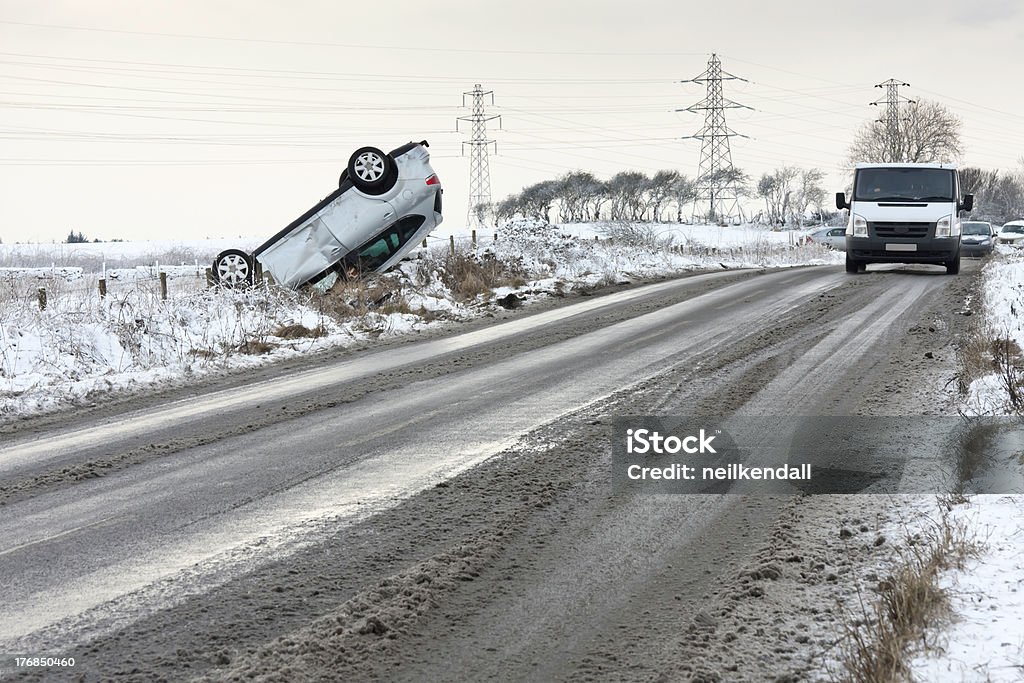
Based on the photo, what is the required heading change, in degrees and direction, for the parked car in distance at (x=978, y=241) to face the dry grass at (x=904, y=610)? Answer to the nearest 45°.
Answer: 0° — it already faces it

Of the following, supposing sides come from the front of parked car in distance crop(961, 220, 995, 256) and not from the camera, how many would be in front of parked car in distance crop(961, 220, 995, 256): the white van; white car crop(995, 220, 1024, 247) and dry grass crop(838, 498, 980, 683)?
2

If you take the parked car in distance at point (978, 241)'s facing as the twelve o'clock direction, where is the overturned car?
The overturned car is roughly at 1 o'clock from the parked car in distance.

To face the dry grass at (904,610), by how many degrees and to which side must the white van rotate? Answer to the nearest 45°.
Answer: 0° — it already faces it

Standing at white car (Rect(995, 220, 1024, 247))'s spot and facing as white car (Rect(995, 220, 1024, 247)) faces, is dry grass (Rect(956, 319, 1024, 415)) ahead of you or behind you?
ahead

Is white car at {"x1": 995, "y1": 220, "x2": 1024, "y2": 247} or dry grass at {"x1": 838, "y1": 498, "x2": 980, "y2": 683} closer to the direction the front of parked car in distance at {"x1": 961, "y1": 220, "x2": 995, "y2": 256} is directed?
the dry grass

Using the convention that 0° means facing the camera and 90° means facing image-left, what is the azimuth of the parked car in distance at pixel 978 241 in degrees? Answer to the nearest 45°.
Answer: approximately 0°

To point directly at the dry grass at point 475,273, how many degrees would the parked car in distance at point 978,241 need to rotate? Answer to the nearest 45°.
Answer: approximately 45° to its right

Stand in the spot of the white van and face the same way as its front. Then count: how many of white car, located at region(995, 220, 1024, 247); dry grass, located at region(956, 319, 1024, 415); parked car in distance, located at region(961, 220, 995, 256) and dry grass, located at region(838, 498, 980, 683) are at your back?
2

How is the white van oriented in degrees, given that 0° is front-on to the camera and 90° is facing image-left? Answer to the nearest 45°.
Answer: approximately 0°

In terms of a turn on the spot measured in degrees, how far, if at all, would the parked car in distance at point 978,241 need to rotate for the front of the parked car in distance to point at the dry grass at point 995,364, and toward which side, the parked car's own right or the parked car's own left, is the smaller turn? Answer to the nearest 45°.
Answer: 0° — it already faces it

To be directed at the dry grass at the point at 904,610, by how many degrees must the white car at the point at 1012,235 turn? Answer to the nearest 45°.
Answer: approximately 45° to its left

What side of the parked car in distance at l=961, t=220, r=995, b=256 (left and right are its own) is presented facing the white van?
front

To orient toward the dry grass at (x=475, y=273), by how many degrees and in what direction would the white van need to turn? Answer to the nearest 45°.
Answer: approximately 90° to its right

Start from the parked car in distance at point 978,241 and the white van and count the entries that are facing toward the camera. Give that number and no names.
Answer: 2
